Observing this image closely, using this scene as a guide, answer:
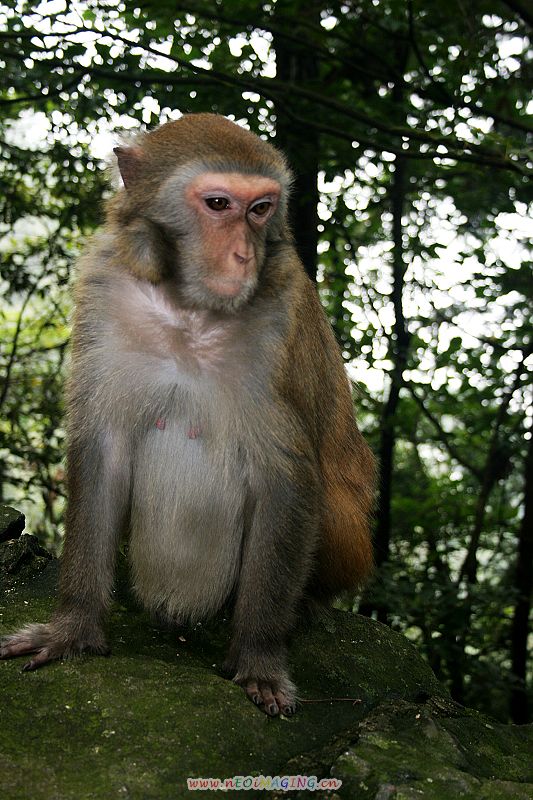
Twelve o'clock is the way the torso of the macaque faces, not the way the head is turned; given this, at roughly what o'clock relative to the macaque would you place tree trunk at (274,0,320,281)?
The tree trunk is roughly at 5 o'clock from the macaque.

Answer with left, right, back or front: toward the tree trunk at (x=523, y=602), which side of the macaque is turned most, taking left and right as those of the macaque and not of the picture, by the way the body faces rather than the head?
back

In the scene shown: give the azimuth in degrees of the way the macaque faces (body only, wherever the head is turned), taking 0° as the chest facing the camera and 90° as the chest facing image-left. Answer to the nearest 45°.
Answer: approximately 45°
